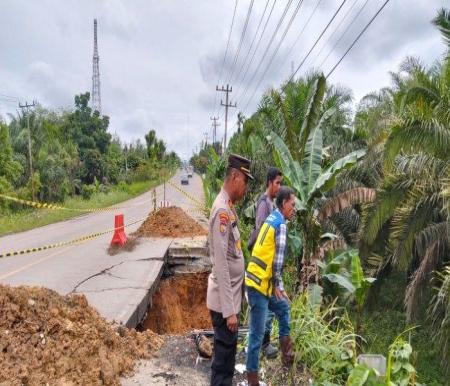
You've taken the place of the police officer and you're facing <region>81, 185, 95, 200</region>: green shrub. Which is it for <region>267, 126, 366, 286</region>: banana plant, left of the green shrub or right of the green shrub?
right

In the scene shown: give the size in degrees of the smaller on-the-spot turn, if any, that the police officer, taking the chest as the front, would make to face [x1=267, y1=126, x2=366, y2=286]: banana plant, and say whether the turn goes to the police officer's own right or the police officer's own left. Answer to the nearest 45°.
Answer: approximately 90° to the police officer's own left

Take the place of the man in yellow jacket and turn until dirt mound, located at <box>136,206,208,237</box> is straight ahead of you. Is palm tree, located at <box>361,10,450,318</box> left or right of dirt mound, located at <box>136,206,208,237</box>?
right

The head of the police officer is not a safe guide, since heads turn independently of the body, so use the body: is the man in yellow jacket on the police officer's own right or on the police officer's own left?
on the police officer's own left

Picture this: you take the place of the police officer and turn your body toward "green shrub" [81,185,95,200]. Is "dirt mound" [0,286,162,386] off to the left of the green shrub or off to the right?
left
